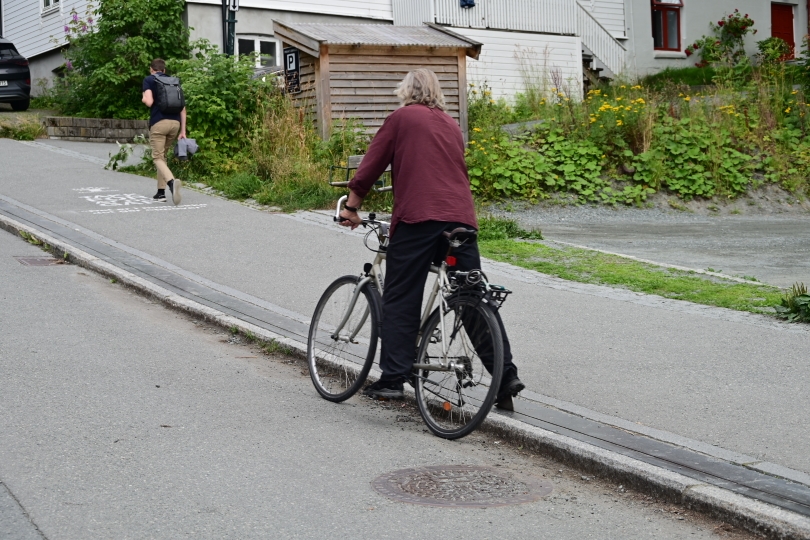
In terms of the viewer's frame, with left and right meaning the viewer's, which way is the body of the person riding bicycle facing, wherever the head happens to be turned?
facing away from the viewer and to the left of the viewer

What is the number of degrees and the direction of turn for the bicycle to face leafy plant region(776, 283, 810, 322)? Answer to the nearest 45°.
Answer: approximately 90° to its right

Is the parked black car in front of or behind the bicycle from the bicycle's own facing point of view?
in front

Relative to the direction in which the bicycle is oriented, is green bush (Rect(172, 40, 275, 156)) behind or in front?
in front

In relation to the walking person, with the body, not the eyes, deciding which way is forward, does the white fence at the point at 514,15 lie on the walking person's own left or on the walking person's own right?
on the walking person's own right

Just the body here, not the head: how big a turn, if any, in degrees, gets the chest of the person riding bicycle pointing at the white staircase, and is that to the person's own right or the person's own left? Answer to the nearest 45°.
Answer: approximately 45° to the person's own right

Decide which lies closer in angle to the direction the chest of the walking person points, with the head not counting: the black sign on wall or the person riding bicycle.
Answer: the black sign on wall

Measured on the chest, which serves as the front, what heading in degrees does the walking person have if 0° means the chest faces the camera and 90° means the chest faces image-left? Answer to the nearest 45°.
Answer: approximately 135°
